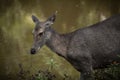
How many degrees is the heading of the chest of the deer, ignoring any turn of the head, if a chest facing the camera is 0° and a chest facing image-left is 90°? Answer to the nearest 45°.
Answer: approximately 90°
